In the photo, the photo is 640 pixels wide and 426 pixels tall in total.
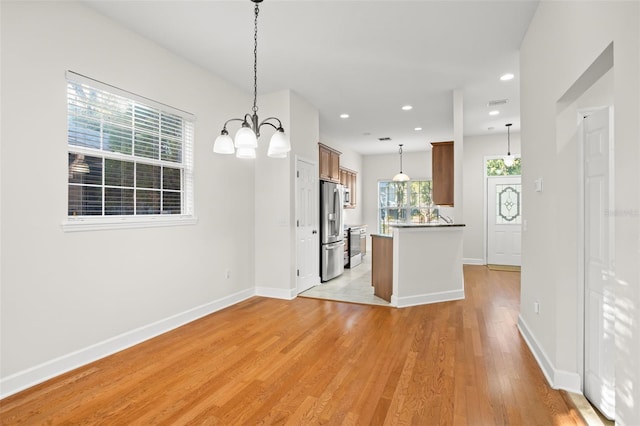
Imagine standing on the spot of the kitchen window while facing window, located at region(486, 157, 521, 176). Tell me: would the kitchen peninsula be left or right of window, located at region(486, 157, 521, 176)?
right

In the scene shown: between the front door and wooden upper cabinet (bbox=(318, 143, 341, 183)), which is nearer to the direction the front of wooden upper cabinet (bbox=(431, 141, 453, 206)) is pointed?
the wooden upper cabinet

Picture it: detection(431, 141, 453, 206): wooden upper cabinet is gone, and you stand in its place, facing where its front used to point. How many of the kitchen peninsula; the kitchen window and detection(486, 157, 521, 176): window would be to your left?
1

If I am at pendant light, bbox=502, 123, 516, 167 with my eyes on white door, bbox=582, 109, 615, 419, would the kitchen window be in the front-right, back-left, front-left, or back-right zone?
back-right

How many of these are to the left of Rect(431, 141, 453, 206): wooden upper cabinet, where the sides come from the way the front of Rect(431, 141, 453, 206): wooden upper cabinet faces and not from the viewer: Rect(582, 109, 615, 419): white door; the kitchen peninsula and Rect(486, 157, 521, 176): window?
2
